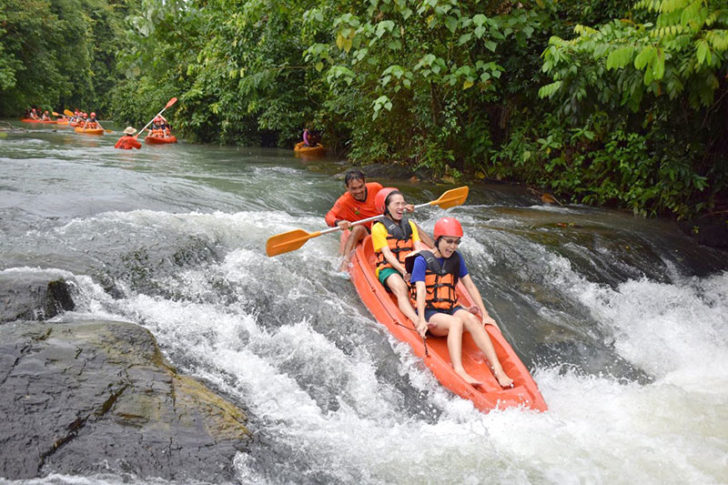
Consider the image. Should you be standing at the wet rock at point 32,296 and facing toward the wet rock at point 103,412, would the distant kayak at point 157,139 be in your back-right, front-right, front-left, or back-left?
back-left

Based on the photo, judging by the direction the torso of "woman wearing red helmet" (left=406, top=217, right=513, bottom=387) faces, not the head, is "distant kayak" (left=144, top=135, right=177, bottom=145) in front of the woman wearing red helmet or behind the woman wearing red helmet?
behind

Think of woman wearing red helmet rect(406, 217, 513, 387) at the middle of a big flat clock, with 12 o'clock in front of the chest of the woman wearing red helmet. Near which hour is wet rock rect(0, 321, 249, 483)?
The wet rock is roughly at 3 o'clock from the woman wearing red helmet.

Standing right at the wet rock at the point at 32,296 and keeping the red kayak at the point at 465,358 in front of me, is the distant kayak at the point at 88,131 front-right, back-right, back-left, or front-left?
back-left

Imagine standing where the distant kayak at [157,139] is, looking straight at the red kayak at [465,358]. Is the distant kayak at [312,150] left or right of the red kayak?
left

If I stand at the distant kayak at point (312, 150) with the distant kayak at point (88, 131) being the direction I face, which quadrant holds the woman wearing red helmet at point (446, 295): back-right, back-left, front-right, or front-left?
back-left

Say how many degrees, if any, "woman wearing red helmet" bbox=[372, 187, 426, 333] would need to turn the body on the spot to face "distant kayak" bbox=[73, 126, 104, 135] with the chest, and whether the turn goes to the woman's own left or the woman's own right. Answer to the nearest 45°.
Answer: approximately 180°

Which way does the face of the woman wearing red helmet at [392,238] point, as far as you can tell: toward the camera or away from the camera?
toward the camera

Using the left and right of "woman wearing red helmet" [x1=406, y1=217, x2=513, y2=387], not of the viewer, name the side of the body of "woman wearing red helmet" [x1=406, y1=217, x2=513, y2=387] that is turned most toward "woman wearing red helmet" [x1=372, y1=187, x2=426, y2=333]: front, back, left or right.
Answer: back

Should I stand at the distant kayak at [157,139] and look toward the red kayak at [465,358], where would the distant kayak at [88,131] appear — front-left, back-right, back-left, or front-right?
back-right

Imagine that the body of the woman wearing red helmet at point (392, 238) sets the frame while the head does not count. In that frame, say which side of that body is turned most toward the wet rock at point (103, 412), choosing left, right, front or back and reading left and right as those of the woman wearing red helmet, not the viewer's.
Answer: right

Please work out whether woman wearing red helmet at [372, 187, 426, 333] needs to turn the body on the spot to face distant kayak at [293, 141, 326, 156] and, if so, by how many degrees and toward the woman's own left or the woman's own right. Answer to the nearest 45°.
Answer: approximately 135° to the woman's own left

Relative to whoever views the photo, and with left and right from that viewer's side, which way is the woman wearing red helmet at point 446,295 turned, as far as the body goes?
facing the viewer and to the right of the viewer

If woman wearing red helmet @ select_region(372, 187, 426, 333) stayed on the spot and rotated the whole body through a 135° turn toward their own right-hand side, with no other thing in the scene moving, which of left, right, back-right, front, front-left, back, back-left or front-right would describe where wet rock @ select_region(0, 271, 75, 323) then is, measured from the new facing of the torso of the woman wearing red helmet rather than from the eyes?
front-left

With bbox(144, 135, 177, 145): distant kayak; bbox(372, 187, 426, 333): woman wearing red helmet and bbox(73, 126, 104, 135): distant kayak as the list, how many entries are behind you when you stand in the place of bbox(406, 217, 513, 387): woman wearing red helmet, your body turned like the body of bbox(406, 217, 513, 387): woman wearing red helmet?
3

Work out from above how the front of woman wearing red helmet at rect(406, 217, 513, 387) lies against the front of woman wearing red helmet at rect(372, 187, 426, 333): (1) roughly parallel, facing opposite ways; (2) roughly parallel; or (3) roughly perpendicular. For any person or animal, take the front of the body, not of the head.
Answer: roughly parallel

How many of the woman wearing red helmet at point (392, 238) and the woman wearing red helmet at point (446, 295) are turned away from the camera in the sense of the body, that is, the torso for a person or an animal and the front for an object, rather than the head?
0
